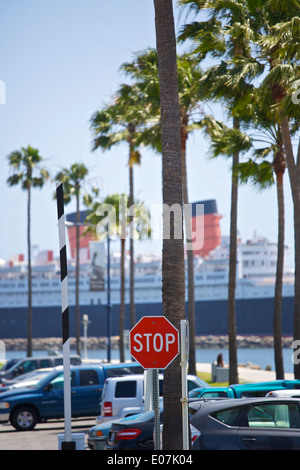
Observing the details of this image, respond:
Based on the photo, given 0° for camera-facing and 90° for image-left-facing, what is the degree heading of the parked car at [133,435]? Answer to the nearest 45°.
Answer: approximately 225°

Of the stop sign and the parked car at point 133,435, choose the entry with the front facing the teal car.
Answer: the parked car

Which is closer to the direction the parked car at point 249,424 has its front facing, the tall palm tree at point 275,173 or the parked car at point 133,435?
the tall palm tree

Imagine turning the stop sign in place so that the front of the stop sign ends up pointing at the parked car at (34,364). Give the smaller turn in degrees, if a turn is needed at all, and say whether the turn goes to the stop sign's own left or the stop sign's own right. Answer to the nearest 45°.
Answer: approximately 180°

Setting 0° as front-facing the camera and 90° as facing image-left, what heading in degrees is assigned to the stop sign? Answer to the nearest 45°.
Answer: approximately 0°

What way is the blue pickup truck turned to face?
to the viewer's left

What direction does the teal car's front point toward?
to the viewer's left

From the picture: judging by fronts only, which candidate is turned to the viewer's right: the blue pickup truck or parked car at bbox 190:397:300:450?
the parked car

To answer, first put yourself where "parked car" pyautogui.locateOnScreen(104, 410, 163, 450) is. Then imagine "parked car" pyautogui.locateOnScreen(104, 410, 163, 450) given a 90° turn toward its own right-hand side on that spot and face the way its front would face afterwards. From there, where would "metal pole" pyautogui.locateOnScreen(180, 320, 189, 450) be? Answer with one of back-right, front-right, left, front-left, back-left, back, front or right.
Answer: front-right

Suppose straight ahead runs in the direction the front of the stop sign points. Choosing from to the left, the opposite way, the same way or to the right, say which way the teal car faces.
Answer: to the right

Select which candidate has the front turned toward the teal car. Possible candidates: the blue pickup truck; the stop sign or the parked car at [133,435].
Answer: the parked car

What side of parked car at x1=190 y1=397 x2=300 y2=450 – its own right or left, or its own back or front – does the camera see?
right
